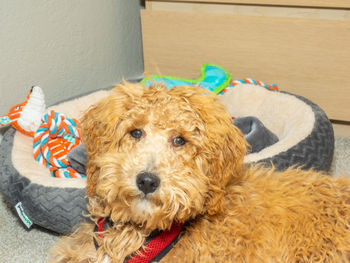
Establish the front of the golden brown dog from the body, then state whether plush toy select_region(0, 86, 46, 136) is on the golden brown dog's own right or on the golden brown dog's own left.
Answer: on the golden brown dog's own right

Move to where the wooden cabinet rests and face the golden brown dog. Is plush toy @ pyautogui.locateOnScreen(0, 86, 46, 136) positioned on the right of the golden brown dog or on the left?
right

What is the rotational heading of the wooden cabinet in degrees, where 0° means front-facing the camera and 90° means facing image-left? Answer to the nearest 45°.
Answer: approximately 0°

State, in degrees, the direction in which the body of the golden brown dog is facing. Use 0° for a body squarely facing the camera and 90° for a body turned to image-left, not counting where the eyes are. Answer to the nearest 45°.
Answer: approximately 45°

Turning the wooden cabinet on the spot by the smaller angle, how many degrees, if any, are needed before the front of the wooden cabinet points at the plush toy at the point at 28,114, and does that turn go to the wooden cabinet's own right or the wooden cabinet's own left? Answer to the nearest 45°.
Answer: approximately 45° to the wooden cabinet's own right

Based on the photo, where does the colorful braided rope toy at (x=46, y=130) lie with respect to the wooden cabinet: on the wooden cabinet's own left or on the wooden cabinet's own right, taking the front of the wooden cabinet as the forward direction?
on the wooden cabinet's own right

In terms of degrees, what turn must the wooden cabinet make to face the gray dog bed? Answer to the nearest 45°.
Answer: approximately 45° to its right
